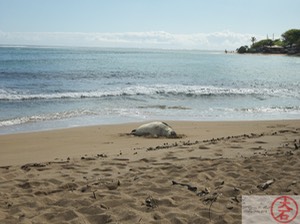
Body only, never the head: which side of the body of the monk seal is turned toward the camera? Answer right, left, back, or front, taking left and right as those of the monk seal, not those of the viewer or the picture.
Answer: right
